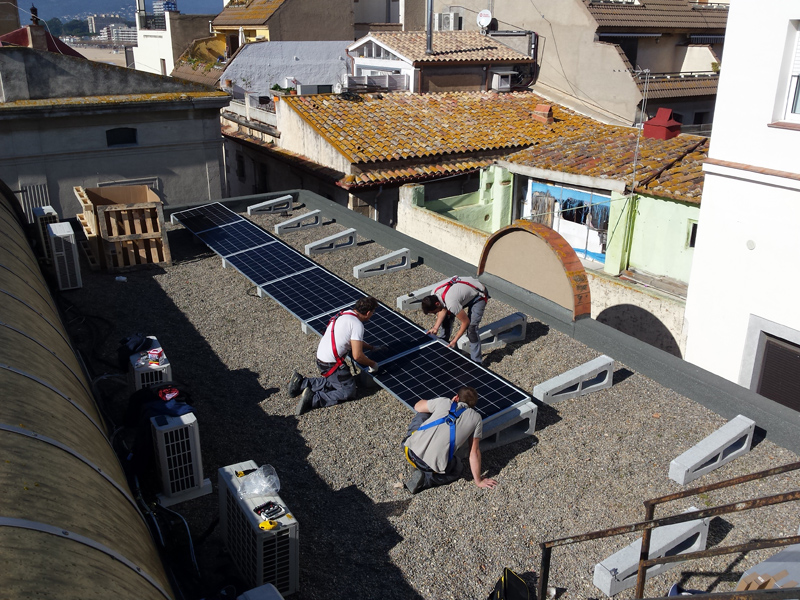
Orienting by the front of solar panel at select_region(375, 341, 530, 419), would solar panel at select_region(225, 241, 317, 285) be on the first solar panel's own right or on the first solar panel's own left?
on the first solar panel's own right

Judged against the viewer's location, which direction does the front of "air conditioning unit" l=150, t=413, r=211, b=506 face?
facing to the right of the viewer

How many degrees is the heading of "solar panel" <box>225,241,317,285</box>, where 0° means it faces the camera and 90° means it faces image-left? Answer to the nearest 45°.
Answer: approximately 45°

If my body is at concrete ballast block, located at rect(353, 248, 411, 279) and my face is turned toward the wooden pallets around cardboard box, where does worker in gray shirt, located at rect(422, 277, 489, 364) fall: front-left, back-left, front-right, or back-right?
back-left

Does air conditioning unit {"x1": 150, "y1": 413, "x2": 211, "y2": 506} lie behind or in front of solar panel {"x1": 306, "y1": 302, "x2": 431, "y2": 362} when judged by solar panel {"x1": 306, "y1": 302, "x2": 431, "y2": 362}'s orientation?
in front

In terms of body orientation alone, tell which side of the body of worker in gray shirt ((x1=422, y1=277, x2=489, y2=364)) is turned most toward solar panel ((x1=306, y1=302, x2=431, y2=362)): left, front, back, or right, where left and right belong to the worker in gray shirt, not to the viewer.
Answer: front

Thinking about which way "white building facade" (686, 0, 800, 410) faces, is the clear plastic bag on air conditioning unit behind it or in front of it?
in front

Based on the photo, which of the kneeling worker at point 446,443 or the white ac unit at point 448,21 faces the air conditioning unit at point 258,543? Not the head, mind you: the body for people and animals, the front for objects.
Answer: the white ac unit

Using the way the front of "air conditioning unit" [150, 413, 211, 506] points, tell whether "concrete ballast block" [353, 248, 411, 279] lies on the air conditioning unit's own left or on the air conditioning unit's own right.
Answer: on the air conditioning unit's own left

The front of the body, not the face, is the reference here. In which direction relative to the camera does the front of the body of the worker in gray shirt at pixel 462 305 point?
to the viewer's left
